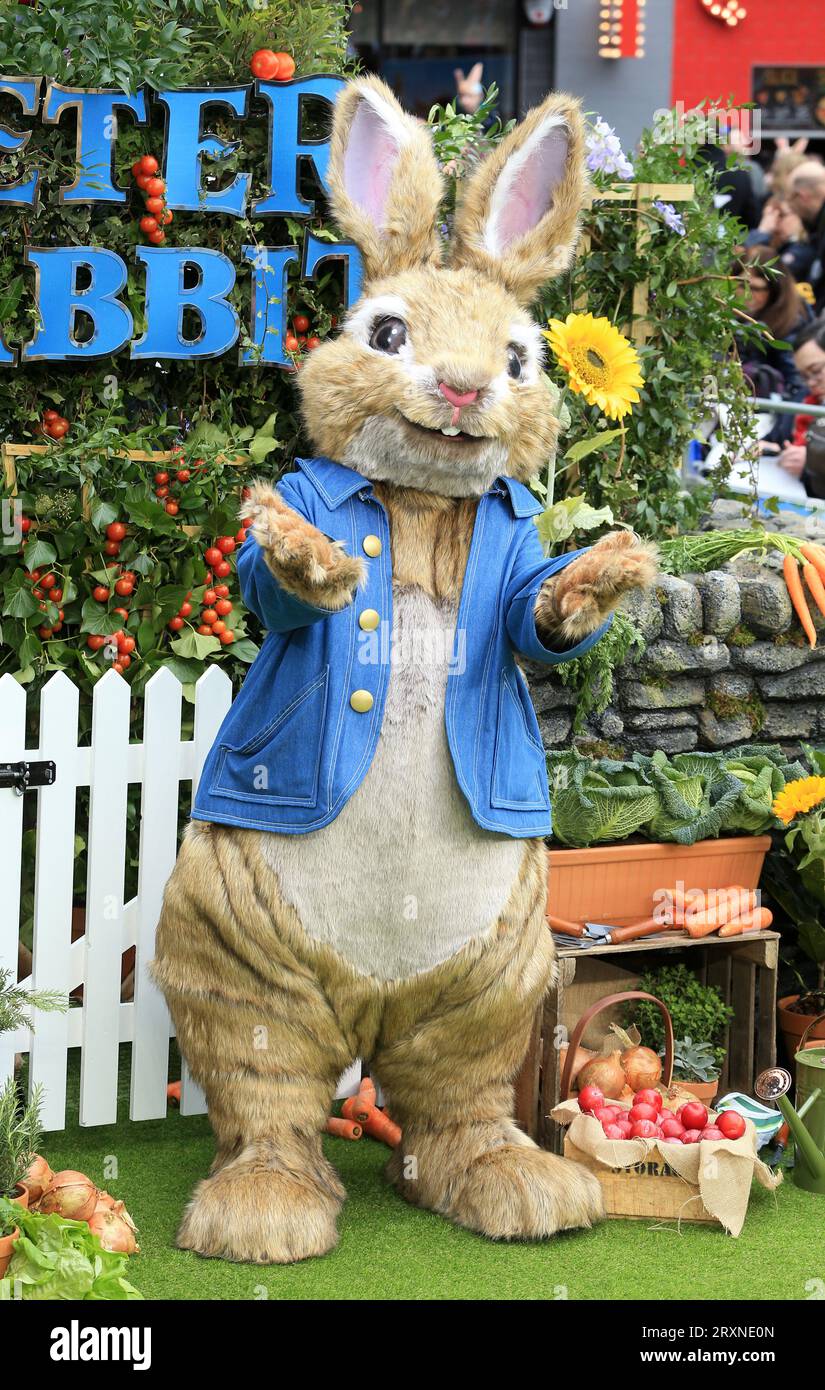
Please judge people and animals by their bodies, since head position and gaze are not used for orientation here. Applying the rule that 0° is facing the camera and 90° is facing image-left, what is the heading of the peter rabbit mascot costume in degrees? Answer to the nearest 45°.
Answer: approximately 0°

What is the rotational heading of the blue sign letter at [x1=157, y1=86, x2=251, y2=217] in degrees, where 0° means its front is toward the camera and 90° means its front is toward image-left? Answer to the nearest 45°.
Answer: approximately 0°

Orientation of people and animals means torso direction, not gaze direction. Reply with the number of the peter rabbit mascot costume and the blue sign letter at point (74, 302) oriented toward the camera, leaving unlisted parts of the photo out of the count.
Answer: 2

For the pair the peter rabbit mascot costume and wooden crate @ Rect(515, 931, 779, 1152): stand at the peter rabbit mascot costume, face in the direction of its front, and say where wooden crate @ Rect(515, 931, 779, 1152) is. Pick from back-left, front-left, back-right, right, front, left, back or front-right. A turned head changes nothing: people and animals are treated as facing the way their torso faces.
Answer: back-left
